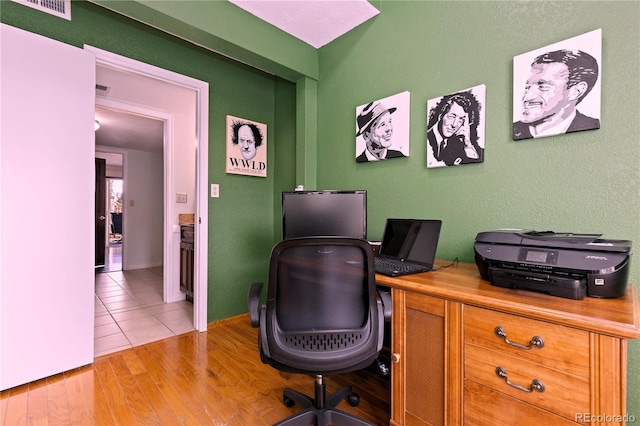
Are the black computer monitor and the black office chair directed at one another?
yes

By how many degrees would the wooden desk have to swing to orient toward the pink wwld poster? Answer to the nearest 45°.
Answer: approximately 45° to its right

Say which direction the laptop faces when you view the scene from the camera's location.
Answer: facing the viewer and to the left of the viewer

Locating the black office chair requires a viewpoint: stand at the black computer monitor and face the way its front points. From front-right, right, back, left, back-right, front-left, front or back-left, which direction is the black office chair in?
front

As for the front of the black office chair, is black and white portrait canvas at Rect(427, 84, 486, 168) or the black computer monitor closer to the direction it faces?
the black computer monitor

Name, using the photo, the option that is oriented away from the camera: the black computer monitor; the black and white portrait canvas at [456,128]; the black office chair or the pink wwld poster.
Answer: the black office chair

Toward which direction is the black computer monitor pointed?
toward the camera

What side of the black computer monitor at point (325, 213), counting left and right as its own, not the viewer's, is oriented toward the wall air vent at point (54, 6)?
right

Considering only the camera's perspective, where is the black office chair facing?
facing away from the viewer
